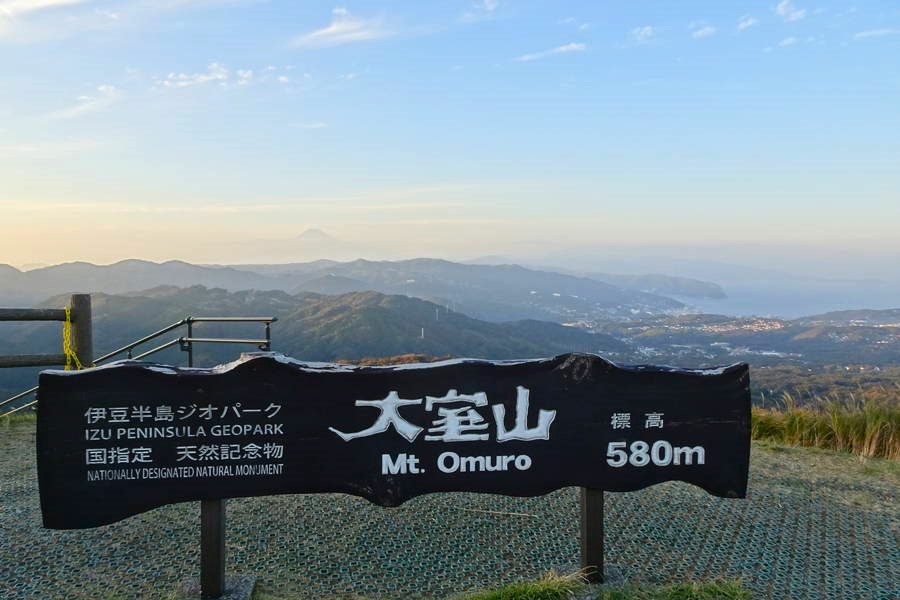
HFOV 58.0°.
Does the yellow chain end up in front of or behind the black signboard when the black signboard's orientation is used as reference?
behind

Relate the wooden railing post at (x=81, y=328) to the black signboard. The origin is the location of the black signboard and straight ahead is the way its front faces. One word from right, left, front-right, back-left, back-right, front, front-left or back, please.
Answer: back-right

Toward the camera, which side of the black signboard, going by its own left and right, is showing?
front
